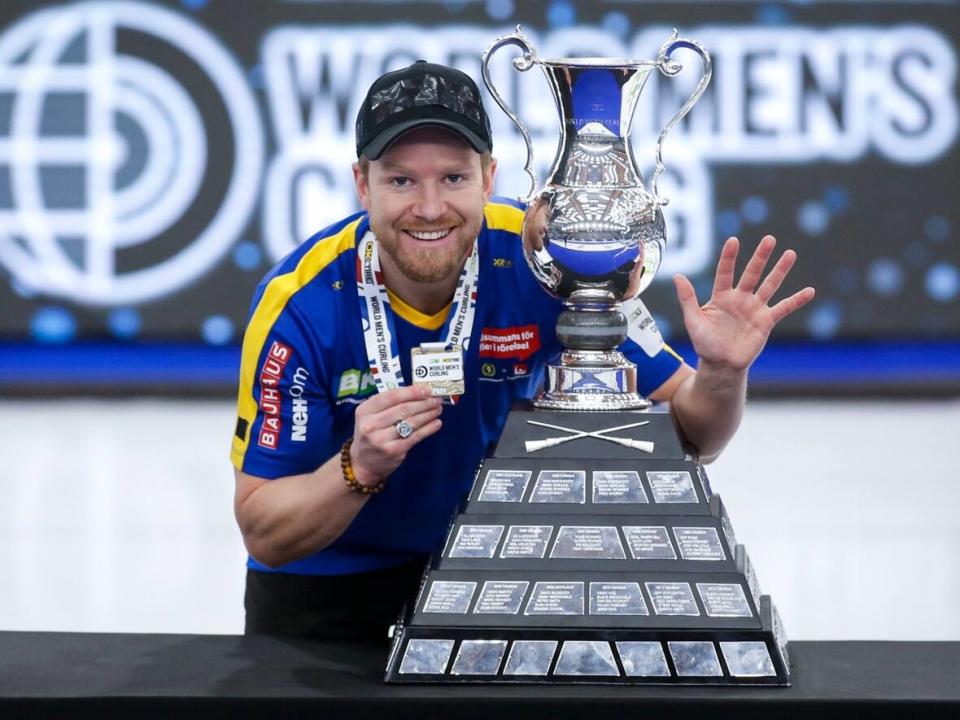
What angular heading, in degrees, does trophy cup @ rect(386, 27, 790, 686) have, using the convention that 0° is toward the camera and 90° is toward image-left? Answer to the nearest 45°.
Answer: approximately 0°

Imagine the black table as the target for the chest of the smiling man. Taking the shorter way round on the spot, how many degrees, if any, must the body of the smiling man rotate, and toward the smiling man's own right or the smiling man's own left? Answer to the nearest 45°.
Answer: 0° — they already face it

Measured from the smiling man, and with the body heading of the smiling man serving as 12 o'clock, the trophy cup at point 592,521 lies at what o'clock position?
The trophy cup is roughly at 11 o'clock from the smiling man.

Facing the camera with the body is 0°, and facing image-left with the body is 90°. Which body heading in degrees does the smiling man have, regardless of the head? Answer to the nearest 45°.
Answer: approximately 0°

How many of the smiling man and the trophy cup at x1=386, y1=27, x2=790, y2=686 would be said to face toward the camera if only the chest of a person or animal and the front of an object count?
2
